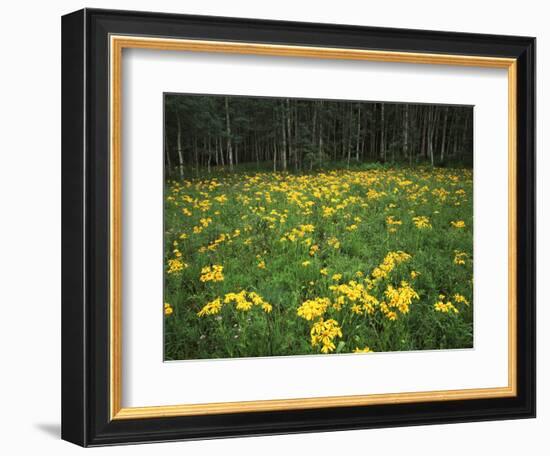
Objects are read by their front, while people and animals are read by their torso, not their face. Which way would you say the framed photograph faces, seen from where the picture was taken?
facing the viewer and to the right of the viewer
